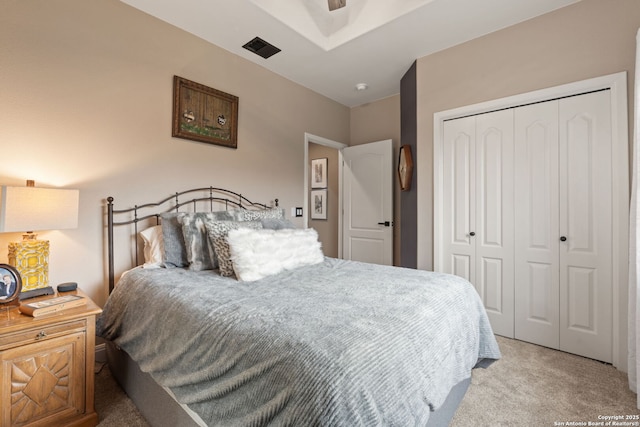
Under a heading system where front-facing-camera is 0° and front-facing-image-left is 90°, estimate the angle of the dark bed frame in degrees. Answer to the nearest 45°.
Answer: approximately 315°

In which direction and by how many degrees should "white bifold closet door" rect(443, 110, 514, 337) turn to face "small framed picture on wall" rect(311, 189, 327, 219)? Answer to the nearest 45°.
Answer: approximately 90° to its right

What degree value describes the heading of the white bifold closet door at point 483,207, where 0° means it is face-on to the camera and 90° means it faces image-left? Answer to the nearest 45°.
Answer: approximately 45°

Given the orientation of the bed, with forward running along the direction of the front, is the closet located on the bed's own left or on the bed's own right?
on the bed's own left

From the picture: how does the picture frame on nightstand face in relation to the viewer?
toward the camera

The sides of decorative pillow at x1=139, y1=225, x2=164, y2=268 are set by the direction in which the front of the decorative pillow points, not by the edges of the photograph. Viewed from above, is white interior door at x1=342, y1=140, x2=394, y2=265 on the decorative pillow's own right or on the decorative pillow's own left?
on the decorative pillow's own left

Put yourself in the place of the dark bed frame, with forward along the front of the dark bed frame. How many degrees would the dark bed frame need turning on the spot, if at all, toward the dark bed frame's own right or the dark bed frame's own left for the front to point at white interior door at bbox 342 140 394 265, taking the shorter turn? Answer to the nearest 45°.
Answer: approximately 90° to the dark bed frame's own left

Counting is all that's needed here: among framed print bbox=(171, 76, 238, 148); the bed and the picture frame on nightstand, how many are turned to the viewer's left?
0

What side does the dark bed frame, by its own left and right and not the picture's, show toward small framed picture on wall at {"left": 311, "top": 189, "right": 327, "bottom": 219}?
left

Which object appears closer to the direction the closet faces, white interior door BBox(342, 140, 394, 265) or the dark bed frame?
the dark bed frame

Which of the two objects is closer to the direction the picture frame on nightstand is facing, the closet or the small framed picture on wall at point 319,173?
the closet

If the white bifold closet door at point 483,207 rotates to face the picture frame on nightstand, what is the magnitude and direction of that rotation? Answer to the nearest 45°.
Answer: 0° — it already faces it

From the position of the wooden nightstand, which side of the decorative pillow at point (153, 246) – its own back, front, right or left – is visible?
right

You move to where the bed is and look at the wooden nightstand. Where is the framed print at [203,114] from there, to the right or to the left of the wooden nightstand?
right

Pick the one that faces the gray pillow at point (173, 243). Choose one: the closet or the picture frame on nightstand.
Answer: the closet

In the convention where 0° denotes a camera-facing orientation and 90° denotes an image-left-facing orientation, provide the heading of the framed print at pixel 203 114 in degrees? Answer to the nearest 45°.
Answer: approximately 315°

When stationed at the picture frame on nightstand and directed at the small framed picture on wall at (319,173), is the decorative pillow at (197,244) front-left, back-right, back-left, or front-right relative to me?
front-right

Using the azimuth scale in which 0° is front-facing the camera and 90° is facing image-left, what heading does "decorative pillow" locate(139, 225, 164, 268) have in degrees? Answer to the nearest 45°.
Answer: approximately 315°
